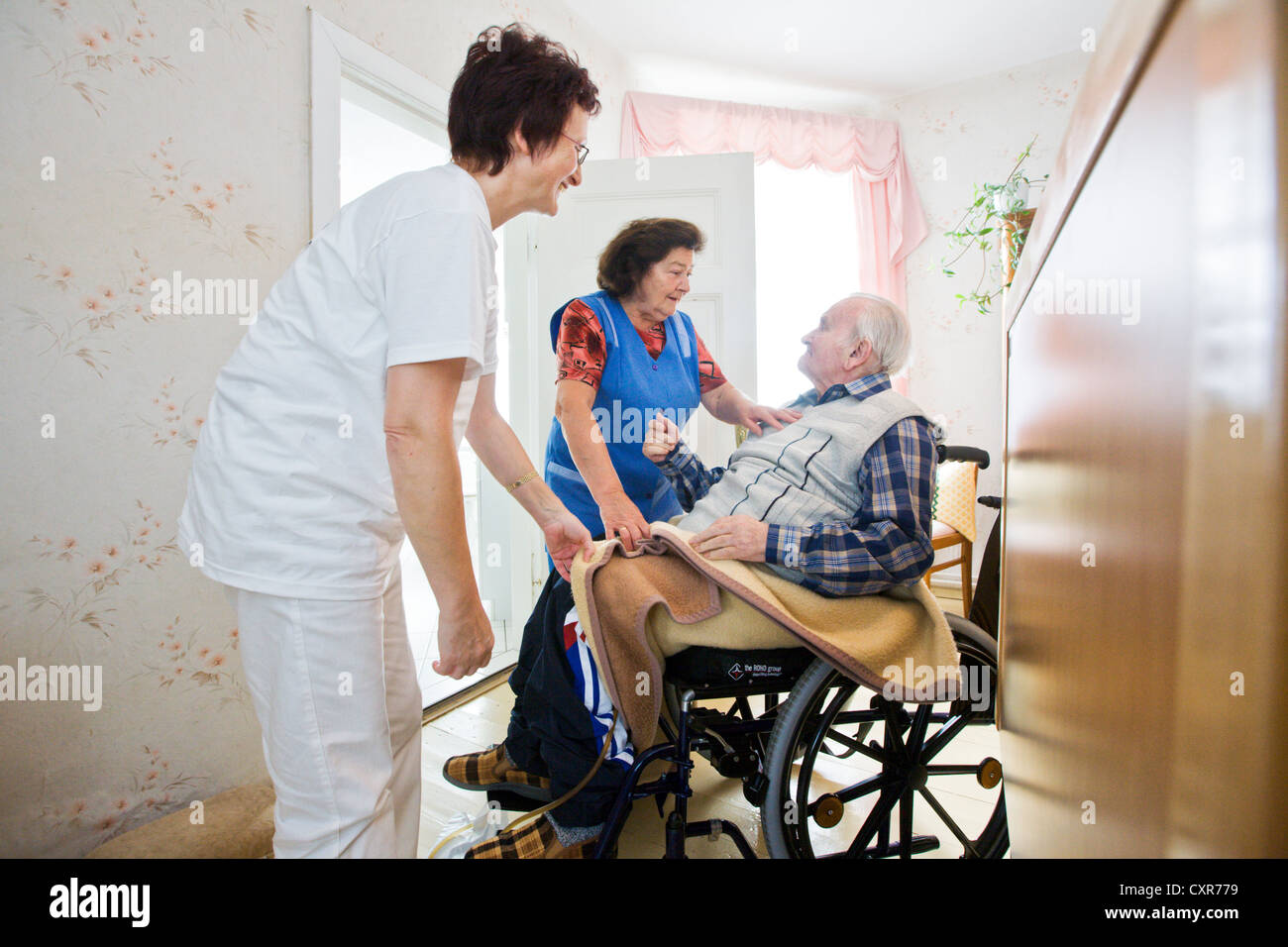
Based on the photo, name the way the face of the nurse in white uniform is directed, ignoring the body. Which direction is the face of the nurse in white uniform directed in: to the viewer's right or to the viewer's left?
to the viewer's right

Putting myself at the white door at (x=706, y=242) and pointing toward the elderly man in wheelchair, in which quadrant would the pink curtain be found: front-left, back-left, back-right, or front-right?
back-left

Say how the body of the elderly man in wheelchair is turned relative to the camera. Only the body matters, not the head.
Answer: to the viewer's left

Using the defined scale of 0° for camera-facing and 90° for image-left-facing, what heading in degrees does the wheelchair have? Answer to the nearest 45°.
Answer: approximately 90°

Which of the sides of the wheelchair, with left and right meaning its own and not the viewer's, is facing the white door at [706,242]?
right

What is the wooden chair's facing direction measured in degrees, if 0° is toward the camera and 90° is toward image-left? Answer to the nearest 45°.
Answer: approximately 45°

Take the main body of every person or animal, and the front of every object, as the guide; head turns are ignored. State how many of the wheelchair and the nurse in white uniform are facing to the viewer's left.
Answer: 1

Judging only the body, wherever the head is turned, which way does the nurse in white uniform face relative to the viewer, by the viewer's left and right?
facing to the right of the viewer

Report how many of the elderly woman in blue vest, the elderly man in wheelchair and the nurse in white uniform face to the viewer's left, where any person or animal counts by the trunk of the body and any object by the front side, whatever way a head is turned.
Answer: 1

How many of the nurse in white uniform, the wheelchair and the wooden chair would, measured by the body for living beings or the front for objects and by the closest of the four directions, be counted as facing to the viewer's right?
1
